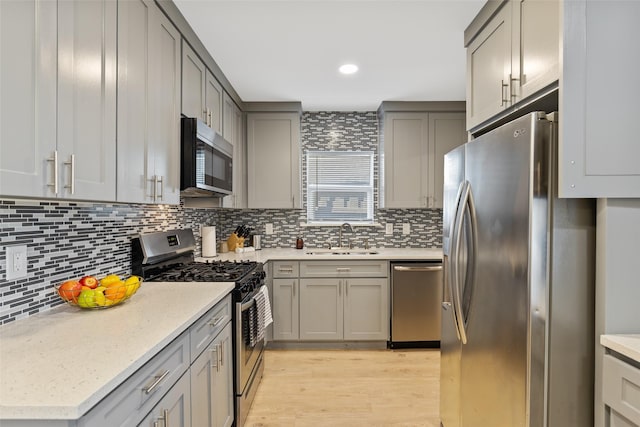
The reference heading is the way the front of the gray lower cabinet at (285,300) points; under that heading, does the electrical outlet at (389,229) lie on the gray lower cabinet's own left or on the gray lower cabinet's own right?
on the gray lower cabinet's own left

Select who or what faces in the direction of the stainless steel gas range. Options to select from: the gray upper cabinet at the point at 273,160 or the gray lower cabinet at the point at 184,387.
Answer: the gray upper cabinet

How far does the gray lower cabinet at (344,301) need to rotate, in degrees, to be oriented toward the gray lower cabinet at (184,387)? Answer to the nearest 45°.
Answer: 0° — it already faces it

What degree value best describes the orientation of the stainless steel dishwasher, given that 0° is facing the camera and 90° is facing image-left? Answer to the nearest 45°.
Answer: approximately 0°

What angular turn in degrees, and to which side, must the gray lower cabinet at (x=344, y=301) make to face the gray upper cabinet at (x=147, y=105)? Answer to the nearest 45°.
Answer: approximately 45° to its right

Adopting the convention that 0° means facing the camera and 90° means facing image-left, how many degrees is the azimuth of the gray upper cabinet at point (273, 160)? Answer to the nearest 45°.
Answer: approximately 0°

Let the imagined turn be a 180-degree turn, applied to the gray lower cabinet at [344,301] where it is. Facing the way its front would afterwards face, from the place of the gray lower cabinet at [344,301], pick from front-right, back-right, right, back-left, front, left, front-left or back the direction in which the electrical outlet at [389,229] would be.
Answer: front-right

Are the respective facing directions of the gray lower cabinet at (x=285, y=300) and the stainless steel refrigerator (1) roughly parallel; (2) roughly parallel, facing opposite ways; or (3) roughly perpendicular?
roughly perpendicular

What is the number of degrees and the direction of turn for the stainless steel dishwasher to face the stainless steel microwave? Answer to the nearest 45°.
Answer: approximately 45° to its right

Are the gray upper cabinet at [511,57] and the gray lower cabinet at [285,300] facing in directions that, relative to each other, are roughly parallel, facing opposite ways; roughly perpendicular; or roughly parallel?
roughly perpendicular

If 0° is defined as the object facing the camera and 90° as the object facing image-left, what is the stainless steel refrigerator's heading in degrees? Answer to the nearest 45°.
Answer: approximately 45°
